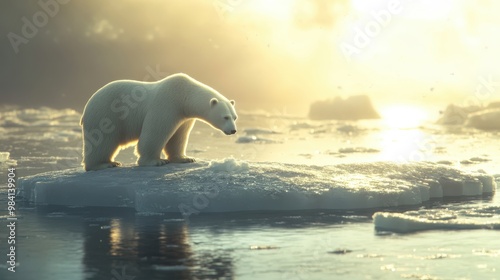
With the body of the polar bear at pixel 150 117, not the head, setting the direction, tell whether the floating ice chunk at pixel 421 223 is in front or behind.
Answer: in front

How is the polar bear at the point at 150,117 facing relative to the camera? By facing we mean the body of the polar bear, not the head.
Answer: to the viewer's right

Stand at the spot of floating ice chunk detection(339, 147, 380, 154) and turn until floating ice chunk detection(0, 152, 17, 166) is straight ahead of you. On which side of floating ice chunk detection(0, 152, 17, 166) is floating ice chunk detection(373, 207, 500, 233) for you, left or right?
left
